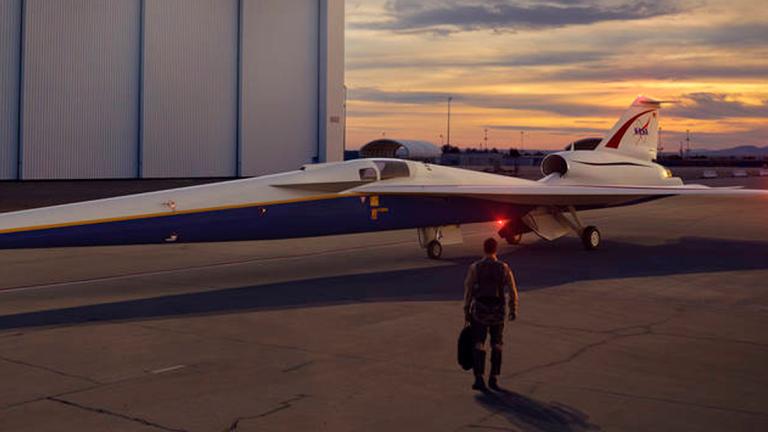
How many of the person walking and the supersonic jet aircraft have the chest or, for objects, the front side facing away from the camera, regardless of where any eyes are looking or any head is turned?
1

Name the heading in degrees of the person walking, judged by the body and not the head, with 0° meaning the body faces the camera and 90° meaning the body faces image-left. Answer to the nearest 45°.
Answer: approximately 180°

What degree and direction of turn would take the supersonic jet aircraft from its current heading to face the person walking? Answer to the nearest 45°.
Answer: approximately 45° to its left

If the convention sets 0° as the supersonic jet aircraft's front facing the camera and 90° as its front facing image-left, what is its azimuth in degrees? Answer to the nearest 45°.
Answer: approximately 45°

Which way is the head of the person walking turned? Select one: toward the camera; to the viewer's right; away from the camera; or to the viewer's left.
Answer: away from the camera

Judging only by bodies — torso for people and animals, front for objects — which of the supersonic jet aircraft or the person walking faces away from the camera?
the person walking
